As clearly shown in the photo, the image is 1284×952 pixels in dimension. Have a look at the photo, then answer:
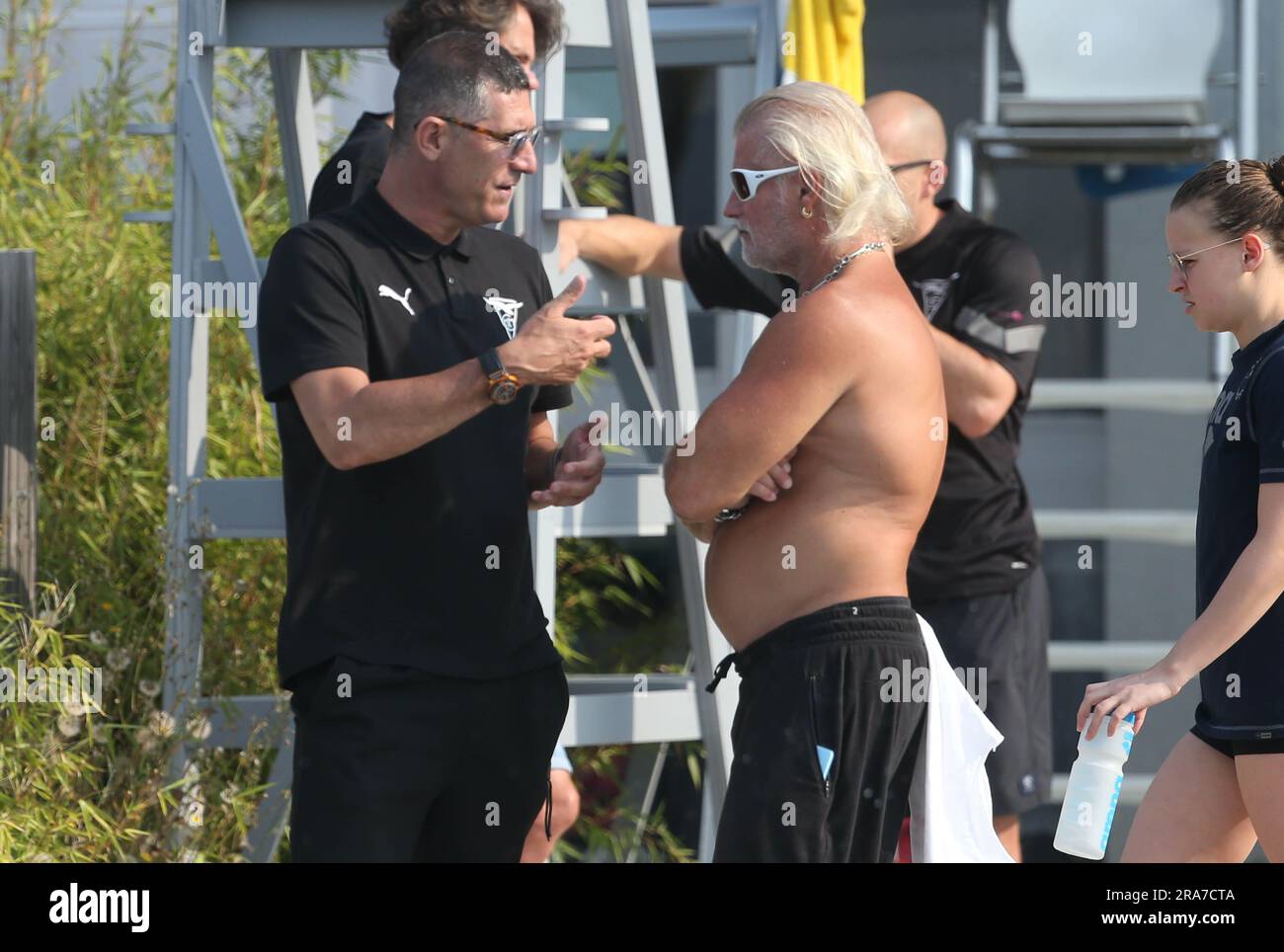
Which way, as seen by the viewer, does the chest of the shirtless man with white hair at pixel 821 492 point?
to the viewer's left

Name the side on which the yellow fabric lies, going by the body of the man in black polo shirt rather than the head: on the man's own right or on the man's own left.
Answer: on the man's own left

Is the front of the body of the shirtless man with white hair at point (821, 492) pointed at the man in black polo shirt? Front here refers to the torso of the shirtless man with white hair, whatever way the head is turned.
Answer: yes

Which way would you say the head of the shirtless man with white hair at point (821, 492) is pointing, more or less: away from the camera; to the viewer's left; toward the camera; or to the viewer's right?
to the viewer's left

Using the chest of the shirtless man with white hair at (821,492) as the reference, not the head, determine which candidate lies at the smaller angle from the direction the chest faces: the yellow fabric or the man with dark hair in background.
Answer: the man with dark hair in background

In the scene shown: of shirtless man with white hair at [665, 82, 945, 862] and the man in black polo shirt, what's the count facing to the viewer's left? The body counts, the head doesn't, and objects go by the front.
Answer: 1

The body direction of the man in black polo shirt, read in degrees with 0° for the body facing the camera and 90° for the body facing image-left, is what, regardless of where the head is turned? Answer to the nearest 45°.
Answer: approximately 315°
